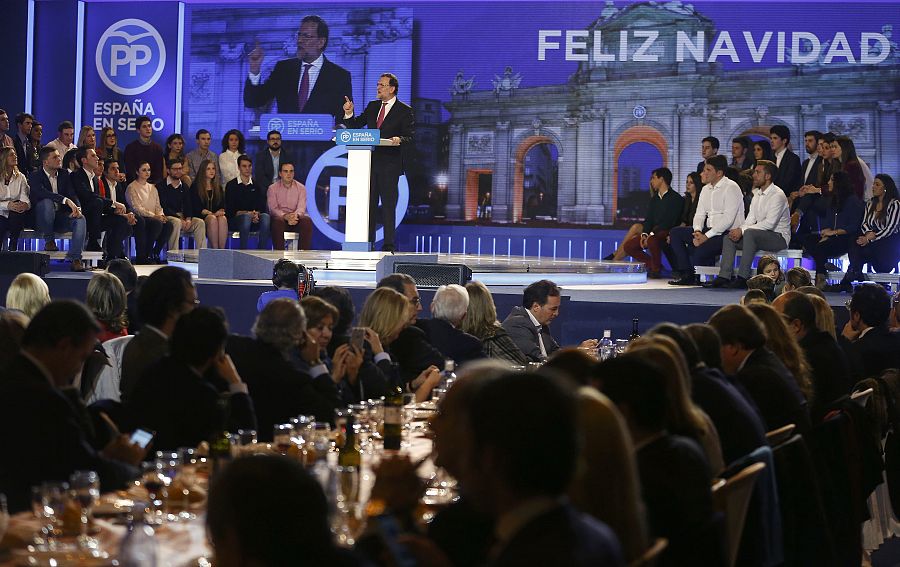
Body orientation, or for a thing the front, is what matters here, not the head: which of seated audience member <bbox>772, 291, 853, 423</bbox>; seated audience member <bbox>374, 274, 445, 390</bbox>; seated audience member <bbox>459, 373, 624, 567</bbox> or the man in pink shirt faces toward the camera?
the man in pink shirt

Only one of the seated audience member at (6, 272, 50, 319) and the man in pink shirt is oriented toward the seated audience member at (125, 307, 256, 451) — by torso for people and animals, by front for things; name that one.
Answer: the man in pink shirt

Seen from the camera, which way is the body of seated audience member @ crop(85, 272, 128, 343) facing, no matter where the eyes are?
away from the camera

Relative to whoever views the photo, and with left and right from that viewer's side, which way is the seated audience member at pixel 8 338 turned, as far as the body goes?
facing away from the viewer and to the right of the viewer

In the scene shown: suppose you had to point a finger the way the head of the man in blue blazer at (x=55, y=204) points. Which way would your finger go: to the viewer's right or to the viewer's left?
to the viewer's right

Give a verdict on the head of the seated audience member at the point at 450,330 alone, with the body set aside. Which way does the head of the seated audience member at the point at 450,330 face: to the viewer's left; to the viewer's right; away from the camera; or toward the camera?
away from the camera

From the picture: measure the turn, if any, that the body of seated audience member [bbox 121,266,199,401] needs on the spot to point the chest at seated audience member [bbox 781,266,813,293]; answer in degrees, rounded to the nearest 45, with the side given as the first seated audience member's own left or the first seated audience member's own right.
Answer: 0° — they already face them

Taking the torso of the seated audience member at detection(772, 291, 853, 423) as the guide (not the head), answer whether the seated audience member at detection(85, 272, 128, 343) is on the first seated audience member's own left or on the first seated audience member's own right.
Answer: on the first seated audience member's own left

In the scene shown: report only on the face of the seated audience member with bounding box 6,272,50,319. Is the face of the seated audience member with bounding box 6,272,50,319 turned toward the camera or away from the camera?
away from the camera

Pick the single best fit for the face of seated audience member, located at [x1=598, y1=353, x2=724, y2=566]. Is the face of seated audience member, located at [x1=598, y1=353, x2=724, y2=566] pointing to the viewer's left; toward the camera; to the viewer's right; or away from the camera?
away from the camera

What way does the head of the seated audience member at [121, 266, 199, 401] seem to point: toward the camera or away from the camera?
away from the camera
